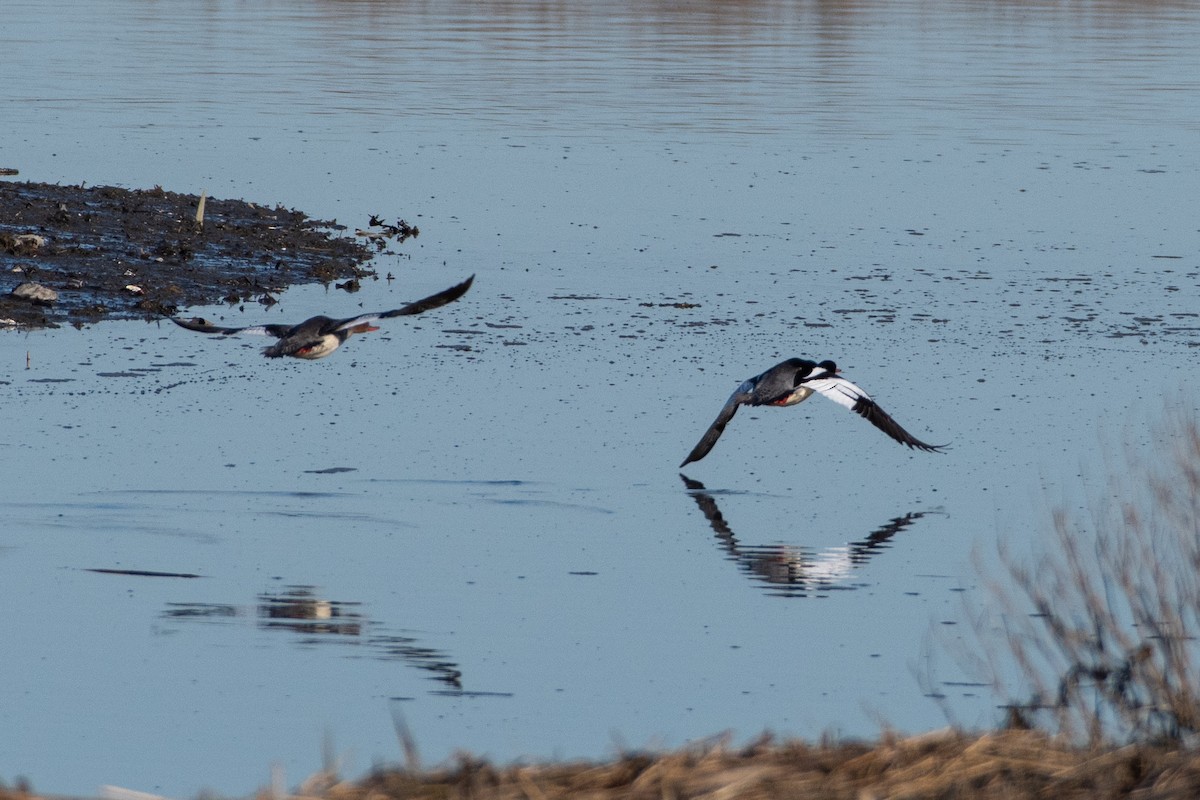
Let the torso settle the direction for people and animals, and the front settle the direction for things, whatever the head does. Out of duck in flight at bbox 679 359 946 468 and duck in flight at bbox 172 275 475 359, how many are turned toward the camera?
0

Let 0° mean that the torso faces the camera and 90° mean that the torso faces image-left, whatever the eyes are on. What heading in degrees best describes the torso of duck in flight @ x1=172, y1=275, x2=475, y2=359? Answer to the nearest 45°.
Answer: approximately 225°

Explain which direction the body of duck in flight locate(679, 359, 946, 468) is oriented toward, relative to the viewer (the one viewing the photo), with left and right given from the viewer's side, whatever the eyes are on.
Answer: facing away from the viewer and to the right of the viewer

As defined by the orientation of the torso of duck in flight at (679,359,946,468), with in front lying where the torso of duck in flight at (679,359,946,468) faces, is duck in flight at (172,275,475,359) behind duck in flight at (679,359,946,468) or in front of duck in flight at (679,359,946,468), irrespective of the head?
behind

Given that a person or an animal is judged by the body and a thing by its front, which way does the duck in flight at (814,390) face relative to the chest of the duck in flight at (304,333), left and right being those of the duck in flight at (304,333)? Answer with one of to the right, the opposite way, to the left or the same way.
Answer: the same way

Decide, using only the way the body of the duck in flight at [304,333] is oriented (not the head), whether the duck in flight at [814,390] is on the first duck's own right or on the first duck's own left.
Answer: on the first duck's own right
